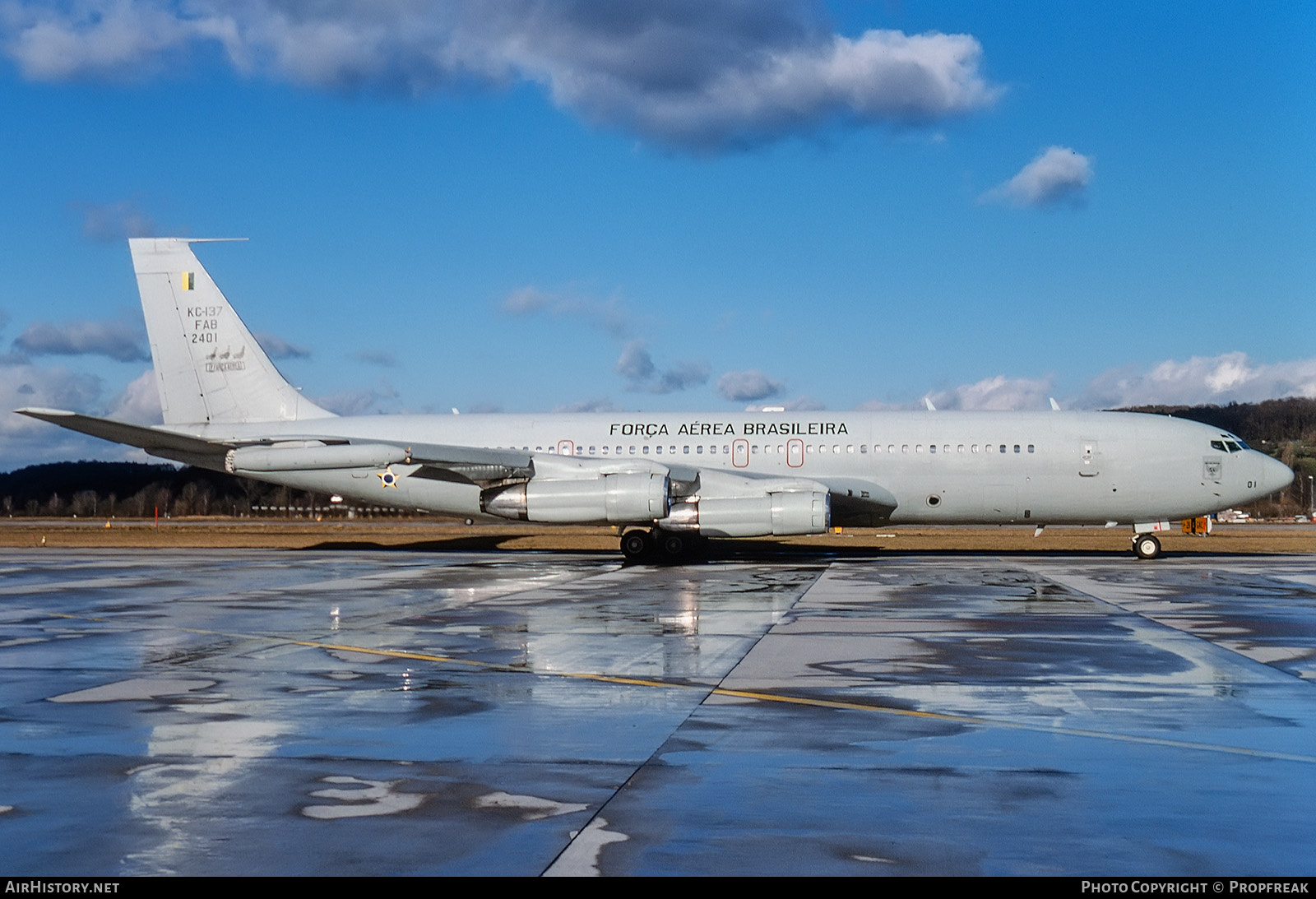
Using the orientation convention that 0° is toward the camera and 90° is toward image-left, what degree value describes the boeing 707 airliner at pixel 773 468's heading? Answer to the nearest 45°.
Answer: approximately 270°
